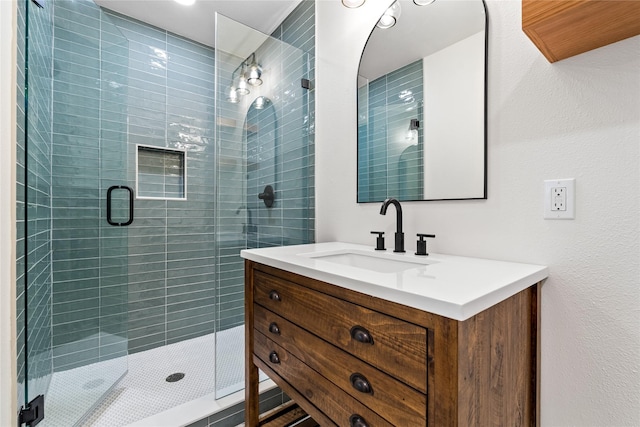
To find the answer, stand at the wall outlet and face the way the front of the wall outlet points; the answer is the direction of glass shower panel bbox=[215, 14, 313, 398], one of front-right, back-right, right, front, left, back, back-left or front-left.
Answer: front-right

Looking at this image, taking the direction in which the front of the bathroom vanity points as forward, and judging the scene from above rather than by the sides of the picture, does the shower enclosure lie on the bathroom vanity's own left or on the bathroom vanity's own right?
on the bathroom vanity's own right

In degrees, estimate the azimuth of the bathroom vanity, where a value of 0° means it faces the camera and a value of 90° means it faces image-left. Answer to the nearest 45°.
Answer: approximately 45°

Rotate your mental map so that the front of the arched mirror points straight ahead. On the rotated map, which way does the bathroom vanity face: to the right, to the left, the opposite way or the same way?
the same way

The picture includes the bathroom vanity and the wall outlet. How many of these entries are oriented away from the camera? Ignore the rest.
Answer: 0

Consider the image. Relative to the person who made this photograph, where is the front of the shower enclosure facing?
facing the viewer and to the right of the viewer

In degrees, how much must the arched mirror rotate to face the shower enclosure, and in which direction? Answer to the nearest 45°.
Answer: approximately 45° to its right

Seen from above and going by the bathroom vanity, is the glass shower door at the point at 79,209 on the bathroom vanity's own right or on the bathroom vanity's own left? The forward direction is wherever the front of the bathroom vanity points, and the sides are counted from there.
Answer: on the bathroom vanity's own right

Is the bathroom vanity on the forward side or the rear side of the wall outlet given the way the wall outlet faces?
on the forward side

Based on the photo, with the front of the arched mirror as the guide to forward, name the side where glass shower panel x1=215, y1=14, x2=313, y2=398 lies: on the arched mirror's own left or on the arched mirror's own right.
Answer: on the arched mirror's own right
